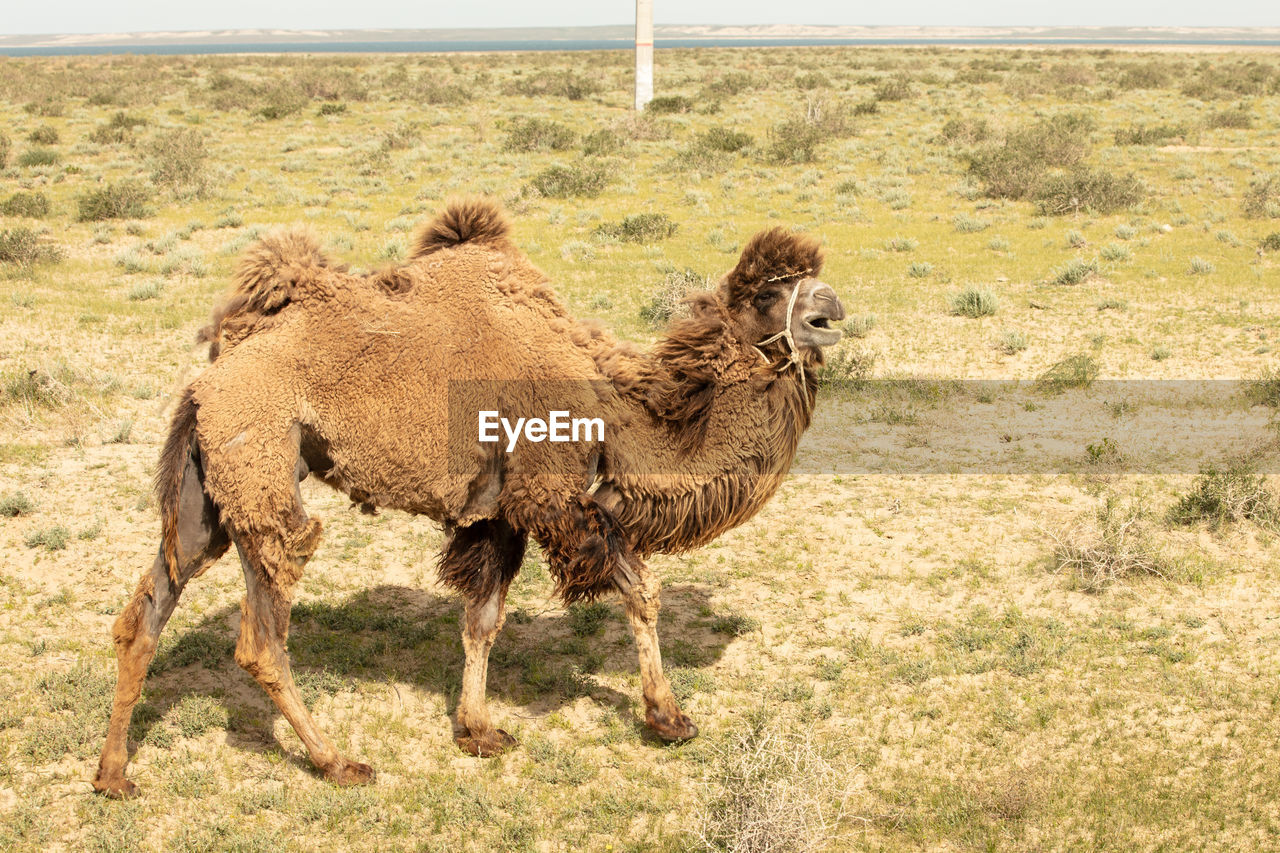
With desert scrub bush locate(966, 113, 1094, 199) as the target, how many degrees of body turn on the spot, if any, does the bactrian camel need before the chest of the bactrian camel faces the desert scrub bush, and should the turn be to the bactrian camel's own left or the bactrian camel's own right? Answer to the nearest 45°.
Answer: approximately 45° to the bactrian camel's own left

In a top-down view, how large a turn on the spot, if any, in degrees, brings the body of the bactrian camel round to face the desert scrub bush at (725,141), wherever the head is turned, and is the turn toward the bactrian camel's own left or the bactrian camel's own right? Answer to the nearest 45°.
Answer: approximately 90° to the bactrian camel's own left

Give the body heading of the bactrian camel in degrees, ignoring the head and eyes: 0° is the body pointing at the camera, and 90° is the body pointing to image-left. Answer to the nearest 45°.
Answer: approximately 270°

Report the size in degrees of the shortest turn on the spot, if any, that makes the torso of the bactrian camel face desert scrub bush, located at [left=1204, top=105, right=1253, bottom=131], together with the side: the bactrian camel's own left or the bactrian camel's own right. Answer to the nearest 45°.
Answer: approximately 45° to the bactrian camel's own left

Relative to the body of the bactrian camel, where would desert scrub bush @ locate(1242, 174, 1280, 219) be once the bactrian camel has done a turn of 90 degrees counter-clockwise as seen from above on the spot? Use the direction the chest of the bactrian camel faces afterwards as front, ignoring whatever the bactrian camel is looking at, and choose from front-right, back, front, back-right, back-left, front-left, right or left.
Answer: front-right

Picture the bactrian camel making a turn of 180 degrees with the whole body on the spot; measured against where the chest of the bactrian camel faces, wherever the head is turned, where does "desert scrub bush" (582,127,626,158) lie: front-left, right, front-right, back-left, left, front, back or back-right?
right

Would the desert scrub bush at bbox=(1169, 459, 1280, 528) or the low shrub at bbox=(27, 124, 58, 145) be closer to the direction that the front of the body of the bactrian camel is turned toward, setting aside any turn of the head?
the desert scrub bush

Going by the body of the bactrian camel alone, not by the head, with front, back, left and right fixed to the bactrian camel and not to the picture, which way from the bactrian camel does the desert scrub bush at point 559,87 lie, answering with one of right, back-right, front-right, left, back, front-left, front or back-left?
left

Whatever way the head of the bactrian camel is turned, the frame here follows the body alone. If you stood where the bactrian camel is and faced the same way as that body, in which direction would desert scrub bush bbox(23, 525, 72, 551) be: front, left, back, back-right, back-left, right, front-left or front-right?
back-left

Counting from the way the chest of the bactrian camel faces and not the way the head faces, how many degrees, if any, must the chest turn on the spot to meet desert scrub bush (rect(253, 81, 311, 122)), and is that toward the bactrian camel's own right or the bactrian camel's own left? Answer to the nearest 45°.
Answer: approximately 90° to the bactrian camel's own left

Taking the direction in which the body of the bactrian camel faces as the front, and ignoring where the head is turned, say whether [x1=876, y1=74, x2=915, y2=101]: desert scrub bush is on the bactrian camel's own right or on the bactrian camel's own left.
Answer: on the bactrian camel's own left

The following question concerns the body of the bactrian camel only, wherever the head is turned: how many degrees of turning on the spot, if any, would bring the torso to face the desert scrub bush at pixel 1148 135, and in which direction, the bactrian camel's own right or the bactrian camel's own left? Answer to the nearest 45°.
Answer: approximately 45° to the bactrian camel's own left

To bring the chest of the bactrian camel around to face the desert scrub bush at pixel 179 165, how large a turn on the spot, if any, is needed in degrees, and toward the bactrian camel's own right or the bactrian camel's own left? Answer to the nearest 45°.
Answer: approximately 90° to the bactrian camel's own left
